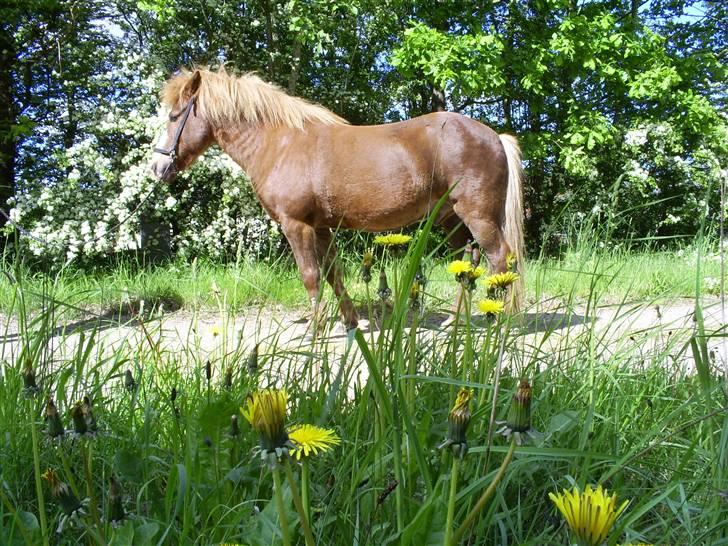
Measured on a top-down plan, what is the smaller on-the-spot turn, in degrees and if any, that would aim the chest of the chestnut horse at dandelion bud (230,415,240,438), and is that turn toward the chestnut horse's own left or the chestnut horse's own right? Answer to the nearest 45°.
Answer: approximately 90° to the chestnut horse's own left

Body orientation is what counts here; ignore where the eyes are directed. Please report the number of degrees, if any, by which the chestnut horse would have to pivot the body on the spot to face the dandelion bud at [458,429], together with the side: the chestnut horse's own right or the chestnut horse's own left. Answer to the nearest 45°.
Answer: approximately 90° to the chestnut horse's own left

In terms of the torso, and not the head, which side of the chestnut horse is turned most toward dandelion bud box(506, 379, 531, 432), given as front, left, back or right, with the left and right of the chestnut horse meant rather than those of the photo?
left

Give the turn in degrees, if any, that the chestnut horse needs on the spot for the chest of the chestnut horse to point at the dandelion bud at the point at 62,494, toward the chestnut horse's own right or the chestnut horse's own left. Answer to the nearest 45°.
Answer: approximately 90° to the chestnut horse's own left

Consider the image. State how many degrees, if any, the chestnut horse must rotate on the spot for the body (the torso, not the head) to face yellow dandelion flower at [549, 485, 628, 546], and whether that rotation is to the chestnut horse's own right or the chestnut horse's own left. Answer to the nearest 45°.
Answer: approximately 90° to the chestnut horse's own left

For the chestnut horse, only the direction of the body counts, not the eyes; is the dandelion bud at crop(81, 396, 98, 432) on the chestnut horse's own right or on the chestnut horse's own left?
on the chestnut horse's own left

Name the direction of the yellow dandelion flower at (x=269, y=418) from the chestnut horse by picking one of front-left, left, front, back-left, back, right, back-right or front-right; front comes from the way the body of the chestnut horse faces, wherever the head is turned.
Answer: left

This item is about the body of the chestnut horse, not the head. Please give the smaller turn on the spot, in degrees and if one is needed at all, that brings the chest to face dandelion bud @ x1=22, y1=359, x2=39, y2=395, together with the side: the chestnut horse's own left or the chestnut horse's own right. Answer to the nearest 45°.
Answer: approximately 90° to the chestnut horse's own left

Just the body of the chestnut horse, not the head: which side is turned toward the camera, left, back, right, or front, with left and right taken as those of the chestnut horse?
left

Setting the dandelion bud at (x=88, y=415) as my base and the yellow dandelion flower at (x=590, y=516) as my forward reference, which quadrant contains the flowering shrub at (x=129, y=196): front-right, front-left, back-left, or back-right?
back-left

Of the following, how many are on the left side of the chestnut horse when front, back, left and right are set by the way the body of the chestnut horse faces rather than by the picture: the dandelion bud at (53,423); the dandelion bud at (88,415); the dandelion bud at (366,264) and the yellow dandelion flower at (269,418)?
4

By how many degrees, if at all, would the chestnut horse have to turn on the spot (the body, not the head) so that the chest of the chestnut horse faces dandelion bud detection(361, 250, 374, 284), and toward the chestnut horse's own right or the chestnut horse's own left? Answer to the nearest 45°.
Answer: approximately 90° to the chestnut horse's own left

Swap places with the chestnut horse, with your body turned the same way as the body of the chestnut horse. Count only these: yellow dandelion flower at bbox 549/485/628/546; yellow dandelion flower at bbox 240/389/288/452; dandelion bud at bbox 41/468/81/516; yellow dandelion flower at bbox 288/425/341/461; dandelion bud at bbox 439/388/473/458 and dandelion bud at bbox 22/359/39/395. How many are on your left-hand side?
6

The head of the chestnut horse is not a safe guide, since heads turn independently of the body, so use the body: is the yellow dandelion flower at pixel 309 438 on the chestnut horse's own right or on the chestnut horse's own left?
on the chestnut horse's own left
